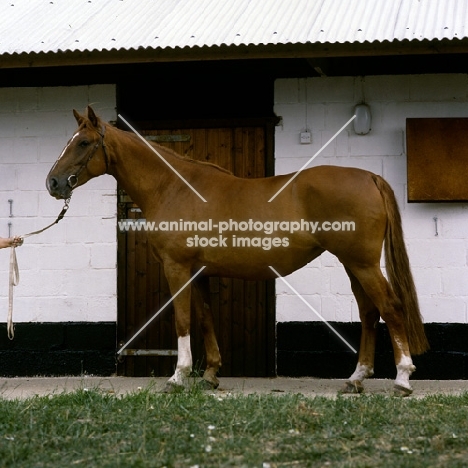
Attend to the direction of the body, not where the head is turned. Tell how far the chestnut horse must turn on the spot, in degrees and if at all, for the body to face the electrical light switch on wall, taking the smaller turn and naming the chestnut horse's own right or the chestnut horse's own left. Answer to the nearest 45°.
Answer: approximately 135° to the chestnut horse's own right

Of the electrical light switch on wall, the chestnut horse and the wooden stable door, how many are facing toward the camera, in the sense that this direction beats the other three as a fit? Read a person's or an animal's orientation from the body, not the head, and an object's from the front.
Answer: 2

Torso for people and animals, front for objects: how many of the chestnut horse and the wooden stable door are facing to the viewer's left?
1

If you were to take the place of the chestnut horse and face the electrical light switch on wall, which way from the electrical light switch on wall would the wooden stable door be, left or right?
left

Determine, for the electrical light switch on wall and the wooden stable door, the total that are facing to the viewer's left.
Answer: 0

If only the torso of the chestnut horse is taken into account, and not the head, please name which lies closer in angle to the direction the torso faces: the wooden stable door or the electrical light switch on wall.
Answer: the wooden stable door

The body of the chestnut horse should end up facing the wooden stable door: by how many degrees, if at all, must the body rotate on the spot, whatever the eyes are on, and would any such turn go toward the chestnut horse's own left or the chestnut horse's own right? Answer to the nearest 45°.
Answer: approximately 90° to the chestnut horse's own right

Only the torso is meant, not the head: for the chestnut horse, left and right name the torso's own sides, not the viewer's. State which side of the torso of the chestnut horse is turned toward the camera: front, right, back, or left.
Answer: left

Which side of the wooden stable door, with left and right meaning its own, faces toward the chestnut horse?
front

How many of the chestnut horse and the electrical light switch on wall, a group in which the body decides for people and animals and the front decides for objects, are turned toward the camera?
1

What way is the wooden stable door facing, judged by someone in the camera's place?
facing the viewer

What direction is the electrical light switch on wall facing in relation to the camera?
toward the camera

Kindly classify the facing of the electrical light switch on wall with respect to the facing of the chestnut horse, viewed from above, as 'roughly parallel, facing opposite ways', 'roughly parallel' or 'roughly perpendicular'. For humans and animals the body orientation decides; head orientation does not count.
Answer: roughly perpendicular
